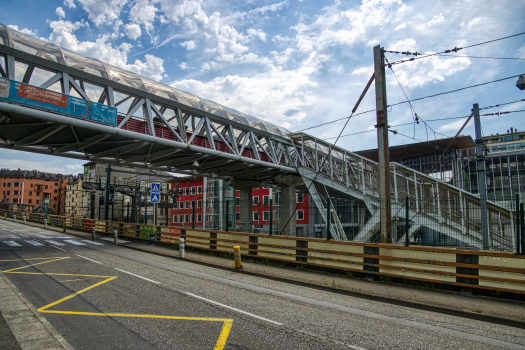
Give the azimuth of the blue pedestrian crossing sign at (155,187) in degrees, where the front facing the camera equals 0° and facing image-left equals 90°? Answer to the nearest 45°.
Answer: approximately 0°

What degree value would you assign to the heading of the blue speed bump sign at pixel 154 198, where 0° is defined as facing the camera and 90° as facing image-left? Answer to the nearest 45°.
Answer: approximately 0°

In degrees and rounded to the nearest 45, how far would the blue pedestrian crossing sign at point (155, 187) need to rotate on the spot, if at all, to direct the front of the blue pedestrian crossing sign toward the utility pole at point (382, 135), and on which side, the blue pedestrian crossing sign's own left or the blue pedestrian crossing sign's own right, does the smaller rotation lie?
approximately 45° to the blue pedestrian crossing sign's own left
